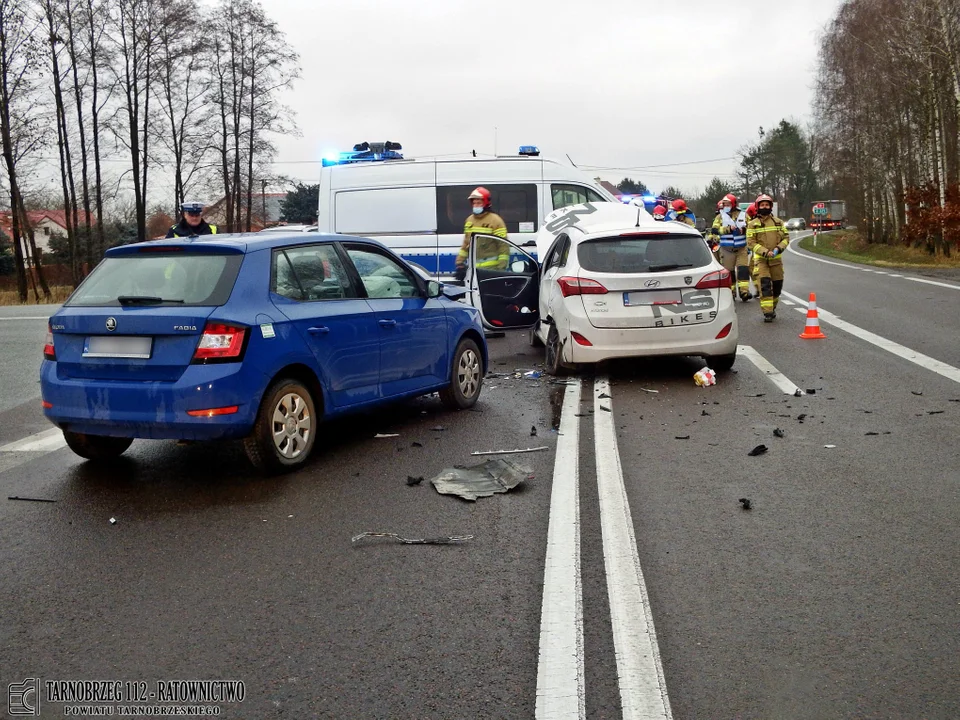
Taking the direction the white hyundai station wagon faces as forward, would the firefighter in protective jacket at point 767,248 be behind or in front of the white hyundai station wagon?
in front

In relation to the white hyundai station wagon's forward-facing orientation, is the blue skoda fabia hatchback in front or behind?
behind

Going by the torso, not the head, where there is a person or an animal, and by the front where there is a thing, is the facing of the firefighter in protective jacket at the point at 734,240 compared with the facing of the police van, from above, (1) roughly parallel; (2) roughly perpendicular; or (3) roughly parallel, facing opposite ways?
roughly perpendicular

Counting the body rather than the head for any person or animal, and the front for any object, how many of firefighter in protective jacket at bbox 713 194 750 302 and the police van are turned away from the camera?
0

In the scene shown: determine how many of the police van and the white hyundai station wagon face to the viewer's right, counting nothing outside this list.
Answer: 1

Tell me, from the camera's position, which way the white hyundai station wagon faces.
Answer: facing away from the viewer

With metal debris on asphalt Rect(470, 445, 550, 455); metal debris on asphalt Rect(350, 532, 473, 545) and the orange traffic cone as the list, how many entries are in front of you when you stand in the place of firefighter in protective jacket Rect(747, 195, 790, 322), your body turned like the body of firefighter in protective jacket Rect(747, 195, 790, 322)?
3

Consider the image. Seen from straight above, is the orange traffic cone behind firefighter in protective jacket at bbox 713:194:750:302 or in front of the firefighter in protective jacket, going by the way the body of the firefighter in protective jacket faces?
in front

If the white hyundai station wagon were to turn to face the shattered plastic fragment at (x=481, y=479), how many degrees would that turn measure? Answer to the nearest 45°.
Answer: approximately 180°

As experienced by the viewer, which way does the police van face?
facing to the right of the viewer

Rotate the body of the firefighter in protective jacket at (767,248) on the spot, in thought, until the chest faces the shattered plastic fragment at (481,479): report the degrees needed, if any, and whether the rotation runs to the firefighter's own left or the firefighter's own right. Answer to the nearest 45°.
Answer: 0° — they already face it

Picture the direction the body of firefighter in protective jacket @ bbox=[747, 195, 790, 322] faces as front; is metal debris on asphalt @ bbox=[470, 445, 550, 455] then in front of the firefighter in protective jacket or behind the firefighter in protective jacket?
in front
